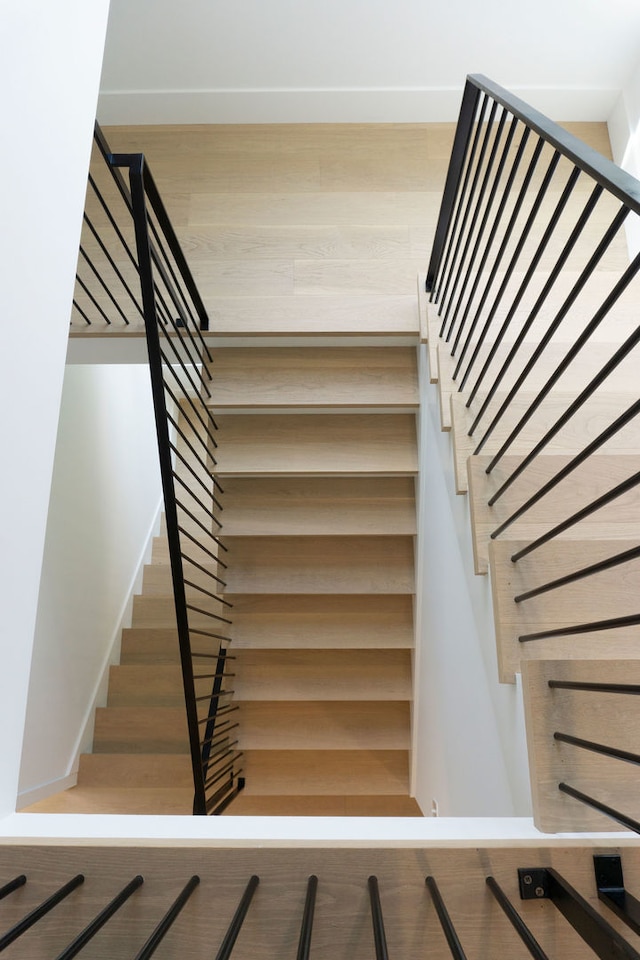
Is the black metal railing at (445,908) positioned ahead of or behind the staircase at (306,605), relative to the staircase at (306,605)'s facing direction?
ahead

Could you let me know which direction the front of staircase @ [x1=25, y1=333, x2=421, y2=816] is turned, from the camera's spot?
facing the viewer
